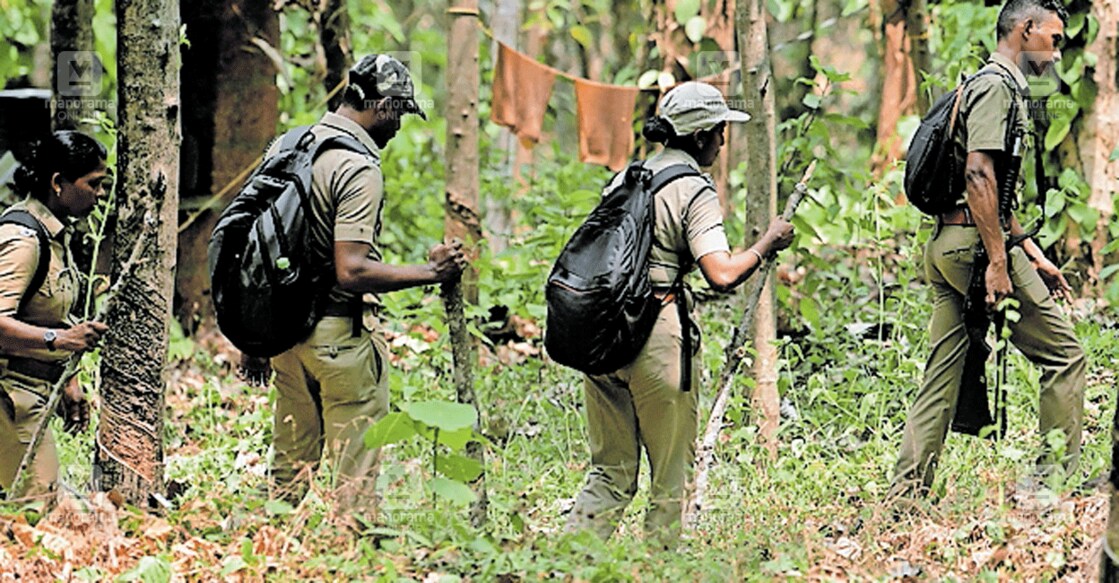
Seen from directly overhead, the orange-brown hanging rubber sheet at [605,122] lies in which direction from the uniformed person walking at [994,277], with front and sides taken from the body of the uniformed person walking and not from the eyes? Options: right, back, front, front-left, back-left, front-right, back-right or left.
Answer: back-left

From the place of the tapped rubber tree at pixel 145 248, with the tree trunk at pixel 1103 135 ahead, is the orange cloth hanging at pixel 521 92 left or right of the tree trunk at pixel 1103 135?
left

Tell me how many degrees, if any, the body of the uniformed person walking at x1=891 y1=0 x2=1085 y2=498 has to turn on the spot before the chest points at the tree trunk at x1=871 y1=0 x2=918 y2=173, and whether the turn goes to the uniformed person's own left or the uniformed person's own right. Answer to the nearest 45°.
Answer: approximately 90° to the uniformed person's own left

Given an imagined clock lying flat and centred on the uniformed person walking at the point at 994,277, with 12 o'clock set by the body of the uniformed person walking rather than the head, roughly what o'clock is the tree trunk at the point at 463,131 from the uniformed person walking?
The tree trunk is roughly at 7 o'clock from the uniformed person walking.

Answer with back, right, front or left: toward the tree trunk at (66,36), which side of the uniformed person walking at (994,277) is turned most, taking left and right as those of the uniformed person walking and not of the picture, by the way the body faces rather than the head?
back

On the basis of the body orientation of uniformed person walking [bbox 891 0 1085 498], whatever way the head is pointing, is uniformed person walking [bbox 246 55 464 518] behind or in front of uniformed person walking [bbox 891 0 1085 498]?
behind

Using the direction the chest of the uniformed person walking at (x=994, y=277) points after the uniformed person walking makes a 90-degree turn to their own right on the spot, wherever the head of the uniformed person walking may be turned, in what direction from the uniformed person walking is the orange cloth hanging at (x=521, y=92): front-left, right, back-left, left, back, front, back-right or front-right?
back-right

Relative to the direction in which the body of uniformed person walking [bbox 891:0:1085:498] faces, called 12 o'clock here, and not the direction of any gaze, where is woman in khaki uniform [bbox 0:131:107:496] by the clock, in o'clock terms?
The woman in khaki uniform is roughly at 5 o'clock from the uniformed person walking.

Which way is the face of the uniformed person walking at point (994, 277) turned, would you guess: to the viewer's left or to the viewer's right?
to the viewer's right

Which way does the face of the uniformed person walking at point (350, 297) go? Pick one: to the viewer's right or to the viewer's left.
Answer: to the viewer's right

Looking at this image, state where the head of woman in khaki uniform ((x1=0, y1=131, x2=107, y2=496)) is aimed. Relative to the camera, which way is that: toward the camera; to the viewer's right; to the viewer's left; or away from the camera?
to the viewer's right

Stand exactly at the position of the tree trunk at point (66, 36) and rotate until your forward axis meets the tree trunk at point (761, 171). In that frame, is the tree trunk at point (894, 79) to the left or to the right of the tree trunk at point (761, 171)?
left

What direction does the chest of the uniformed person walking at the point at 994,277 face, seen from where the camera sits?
to the viewer's right

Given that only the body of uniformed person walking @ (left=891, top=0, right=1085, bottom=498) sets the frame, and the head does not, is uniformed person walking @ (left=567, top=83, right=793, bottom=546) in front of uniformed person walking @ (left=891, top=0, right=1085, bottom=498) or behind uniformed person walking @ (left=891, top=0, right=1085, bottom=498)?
behind

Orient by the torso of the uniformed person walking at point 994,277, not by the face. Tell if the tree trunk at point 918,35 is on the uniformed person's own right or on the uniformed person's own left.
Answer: on the uniformed person's own left
